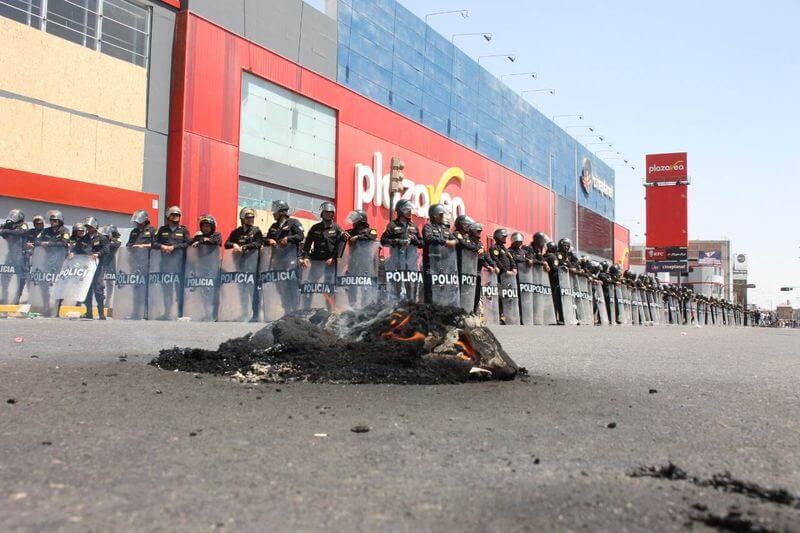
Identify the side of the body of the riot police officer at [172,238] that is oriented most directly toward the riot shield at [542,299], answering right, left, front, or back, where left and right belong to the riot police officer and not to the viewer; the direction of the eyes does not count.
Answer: left

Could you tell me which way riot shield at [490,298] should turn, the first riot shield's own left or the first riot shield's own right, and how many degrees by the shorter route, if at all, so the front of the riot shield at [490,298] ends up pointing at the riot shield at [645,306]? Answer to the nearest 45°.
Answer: approximately 90° to the first riot shield's own left

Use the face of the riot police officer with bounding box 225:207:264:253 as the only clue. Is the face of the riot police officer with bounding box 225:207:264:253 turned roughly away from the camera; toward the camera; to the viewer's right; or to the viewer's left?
toward the camera

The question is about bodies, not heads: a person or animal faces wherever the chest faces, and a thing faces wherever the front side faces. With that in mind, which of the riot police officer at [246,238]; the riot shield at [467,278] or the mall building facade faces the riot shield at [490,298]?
the mall building facade

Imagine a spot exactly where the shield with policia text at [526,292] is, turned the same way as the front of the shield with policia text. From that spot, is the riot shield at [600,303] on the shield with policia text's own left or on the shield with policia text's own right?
on the shield with policia text's own left

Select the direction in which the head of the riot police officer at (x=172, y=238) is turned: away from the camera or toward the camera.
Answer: toward the camera

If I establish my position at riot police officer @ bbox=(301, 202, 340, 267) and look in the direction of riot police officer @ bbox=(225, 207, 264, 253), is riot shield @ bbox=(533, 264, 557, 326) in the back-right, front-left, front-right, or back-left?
back-right

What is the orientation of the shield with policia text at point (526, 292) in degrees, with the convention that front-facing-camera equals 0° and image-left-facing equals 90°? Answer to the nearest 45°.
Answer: approximately 315°

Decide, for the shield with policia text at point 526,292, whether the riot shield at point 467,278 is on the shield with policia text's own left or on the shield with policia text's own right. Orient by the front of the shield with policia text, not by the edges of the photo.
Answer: on the shield with policia text's own right

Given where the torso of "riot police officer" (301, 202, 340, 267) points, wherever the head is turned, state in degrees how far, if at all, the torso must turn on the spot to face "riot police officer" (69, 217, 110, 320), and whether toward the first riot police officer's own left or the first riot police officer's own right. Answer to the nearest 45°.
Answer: approximately 135° to the first riot police officer's own right

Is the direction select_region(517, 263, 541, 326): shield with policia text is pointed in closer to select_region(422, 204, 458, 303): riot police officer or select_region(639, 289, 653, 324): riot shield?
the riot police officer

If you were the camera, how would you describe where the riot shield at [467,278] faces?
facing the viewer and to the right of the viewer

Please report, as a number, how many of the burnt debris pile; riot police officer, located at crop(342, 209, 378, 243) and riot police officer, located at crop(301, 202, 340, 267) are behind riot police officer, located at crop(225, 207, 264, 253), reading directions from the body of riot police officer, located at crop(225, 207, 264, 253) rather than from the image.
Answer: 0

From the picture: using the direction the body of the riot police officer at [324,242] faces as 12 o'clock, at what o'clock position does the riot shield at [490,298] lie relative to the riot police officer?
The riot shield is roughly at 8 o'clock from the riot police officer.

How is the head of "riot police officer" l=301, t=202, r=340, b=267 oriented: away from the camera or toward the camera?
toward the camera

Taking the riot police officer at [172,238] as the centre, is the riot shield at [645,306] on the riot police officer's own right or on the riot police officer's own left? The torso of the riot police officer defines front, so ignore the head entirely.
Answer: on the riot police officer's own left

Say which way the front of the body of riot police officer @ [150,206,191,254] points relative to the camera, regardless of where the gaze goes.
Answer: toward the camera

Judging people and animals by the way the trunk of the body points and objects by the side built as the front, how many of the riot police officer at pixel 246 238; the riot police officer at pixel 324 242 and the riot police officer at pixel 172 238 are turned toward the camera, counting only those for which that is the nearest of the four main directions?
3
